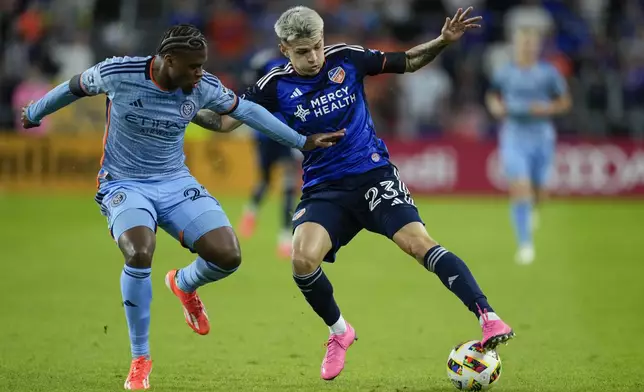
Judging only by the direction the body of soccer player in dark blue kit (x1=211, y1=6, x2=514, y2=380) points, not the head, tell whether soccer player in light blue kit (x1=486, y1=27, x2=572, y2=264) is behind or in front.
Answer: behind

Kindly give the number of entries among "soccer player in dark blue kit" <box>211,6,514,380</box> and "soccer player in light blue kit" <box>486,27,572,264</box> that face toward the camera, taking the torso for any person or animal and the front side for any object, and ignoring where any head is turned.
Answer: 2

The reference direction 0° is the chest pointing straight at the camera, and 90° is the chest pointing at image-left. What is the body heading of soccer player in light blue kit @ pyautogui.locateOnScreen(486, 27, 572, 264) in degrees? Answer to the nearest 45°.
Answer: approximately 0°

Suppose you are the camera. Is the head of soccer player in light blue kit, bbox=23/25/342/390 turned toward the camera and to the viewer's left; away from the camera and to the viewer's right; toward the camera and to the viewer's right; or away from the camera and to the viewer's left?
toward the camera and to the viewer's right
